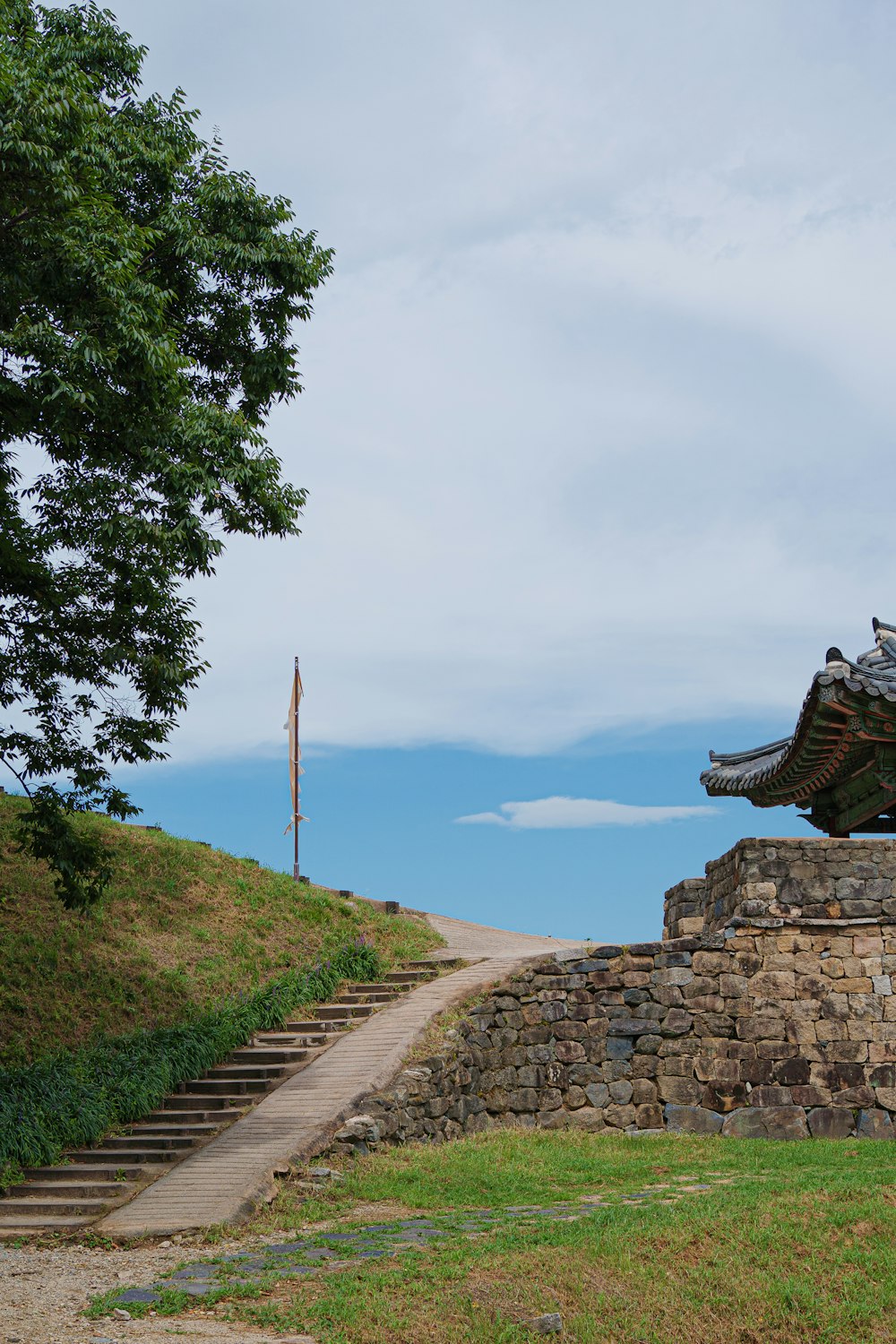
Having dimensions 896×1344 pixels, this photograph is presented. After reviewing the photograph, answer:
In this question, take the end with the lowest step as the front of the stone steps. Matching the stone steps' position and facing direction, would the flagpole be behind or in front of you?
behind

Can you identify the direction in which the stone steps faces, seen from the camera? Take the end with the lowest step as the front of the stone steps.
facing the viewer and to the left of the viewer

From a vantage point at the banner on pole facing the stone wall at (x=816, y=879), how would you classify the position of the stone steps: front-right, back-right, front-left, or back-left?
front-right

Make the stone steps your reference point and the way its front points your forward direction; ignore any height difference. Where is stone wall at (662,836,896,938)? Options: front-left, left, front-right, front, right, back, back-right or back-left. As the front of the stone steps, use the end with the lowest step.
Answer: back-left

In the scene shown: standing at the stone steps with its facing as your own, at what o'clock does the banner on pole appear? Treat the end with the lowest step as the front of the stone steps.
The banner on pole is roughly at 5 o'clock from the stone steps.

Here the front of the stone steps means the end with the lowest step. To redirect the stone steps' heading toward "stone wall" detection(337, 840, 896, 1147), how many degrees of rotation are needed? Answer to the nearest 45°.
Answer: approximately 135° to its left
